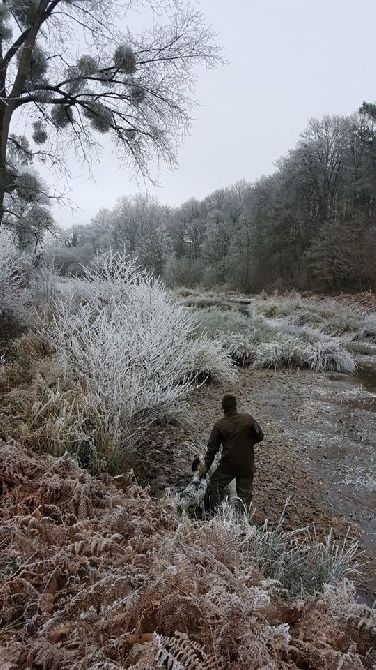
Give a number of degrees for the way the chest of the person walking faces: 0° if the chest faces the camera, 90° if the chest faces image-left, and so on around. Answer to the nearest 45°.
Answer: approximately 180°
